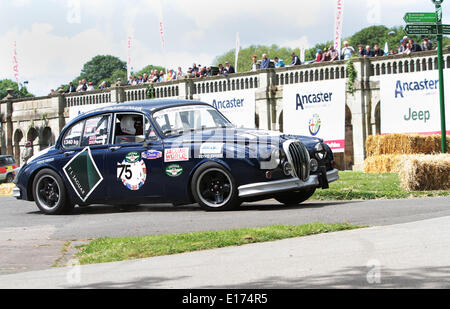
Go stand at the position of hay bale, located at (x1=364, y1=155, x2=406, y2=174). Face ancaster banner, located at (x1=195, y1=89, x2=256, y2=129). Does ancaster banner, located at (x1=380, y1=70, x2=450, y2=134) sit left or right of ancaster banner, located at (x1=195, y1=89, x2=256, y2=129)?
right

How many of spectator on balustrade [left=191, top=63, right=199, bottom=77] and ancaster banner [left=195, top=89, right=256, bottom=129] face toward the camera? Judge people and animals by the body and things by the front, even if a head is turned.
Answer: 2

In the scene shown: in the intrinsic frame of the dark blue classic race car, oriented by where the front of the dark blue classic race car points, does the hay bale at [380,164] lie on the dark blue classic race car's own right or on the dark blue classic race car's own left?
on the dark blue classic race car's own left

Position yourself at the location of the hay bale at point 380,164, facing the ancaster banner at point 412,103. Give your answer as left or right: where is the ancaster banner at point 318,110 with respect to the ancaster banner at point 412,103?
left

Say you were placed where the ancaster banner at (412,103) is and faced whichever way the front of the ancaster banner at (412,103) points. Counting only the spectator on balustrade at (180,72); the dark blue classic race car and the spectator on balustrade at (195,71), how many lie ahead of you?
1

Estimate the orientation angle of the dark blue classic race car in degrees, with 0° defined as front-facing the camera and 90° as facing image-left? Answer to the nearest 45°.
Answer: approximately 315°

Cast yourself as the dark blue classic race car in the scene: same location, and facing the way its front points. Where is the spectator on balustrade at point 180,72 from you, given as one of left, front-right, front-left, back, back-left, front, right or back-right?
back-left

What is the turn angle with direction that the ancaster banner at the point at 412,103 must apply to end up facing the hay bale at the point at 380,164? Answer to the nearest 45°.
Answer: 0° — it already faces it

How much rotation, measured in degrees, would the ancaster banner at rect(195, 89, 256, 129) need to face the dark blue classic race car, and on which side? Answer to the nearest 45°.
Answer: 0° — it already faces it

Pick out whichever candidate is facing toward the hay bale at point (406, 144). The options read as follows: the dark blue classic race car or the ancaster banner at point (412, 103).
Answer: the ancaster banner

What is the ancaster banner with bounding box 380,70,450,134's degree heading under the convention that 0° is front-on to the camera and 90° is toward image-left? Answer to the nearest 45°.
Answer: approximately 0°
